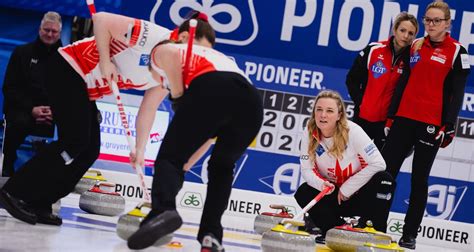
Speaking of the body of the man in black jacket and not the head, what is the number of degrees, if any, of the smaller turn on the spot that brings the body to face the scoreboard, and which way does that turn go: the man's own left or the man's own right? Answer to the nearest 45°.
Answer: approximately 45° to the man's own left

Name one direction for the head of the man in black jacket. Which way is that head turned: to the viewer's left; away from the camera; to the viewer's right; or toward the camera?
toward the camera

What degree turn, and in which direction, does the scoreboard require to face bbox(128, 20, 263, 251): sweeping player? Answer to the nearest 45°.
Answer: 0° — it already faces them

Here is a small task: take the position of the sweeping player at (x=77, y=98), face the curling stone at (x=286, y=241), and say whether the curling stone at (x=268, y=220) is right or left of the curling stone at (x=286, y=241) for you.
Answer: left

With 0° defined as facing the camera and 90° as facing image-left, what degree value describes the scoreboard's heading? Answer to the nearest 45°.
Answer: approximately 0°

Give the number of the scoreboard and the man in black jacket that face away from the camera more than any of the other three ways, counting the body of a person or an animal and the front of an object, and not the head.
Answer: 0

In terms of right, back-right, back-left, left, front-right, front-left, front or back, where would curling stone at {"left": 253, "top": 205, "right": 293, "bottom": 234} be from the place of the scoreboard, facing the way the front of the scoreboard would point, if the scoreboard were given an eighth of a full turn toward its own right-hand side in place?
front-left

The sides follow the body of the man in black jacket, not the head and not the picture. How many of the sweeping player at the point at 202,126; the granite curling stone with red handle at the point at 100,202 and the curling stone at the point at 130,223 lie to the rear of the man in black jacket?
0

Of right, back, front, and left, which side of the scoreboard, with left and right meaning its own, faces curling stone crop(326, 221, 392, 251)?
front

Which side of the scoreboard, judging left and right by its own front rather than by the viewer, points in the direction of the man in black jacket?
right

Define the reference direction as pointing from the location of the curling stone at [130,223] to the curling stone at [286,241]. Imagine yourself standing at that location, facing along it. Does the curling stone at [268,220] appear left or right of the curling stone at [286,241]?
left

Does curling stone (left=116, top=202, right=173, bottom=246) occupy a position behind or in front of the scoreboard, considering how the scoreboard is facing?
in front
